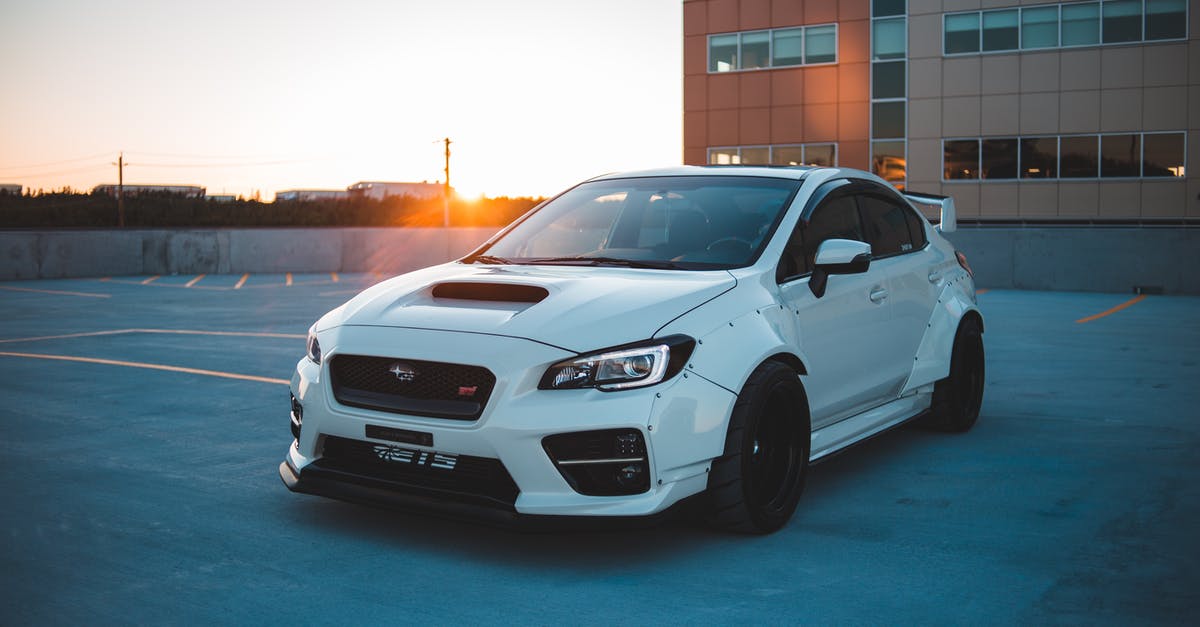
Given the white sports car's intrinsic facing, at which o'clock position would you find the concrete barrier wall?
The concrete barrier wall is roughly at 4 o'clock from the white sports car.

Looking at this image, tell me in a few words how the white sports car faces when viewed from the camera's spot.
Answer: facing the viewer and to the left of the viewer
